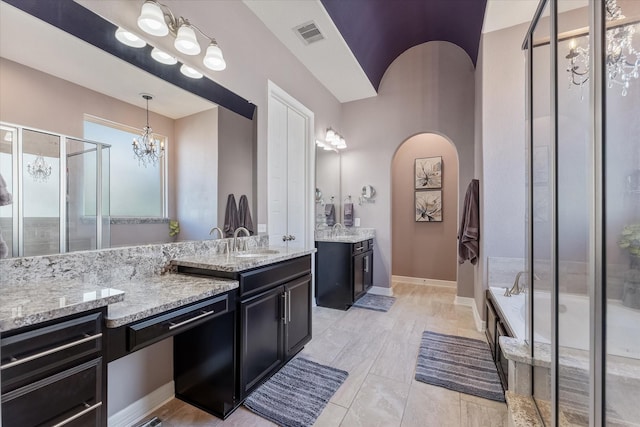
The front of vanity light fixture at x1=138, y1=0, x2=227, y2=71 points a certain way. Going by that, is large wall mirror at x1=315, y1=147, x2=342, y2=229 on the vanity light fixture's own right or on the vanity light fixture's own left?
on the vanity light fixture's own left

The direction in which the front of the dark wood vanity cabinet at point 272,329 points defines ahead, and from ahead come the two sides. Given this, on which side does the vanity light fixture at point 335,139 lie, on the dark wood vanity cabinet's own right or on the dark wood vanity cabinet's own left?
on the dark wood vanity cabinet's own left

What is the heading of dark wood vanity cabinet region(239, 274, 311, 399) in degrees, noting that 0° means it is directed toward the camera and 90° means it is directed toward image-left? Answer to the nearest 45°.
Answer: approximately 315°

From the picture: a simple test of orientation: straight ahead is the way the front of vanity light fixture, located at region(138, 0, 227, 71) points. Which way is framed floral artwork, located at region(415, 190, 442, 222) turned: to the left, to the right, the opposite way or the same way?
to the right

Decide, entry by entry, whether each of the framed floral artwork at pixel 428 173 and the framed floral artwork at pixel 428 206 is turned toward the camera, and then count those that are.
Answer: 2

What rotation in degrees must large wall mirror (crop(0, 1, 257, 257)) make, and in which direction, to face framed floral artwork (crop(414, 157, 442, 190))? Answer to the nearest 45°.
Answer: approximately 45° to its left

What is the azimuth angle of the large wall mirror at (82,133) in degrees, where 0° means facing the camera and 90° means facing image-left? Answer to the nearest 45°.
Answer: approximately 315°
